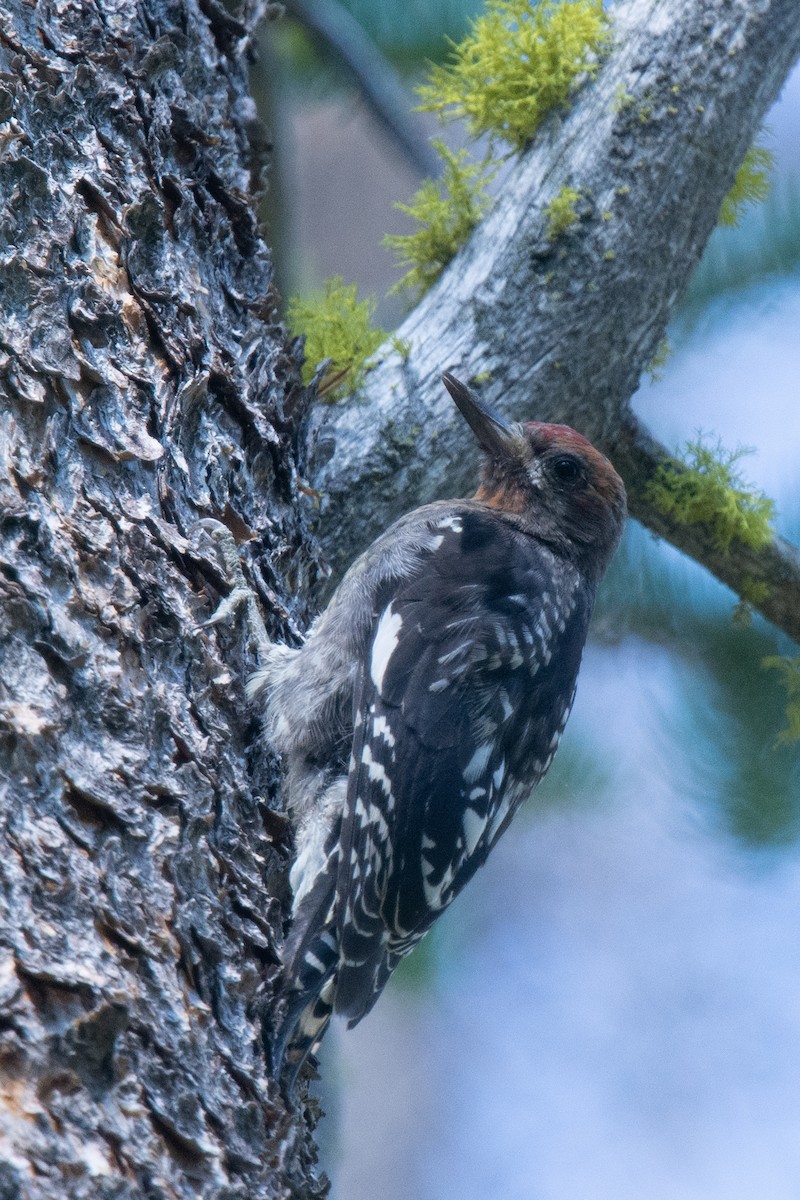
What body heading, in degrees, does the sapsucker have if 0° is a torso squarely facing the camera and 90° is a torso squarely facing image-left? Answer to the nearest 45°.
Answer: approximately 90°

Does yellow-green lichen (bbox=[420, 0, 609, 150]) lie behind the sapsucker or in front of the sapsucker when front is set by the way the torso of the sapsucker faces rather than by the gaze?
behind
